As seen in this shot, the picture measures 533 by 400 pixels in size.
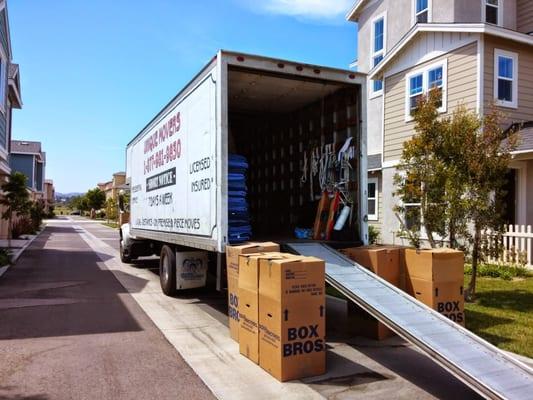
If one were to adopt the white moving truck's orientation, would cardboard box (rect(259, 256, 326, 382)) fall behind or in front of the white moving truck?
behind

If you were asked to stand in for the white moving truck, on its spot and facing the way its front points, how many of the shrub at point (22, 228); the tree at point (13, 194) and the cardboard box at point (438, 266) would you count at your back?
1

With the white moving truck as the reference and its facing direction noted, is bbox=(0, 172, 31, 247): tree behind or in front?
in front

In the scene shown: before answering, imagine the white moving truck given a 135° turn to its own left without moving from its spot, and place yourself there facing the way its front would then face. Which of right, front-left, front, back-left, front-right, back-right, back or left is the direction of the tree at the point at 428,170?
left

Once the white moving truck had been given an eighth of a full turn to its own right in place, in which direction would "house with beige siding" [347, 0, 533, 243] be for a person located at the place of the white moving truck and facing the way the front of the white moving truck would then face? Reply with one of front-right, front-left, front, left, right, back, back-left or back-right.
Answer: front-right

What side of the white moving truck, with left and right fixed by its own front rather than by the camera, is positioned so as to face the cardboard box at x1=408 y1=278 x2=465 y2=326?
back

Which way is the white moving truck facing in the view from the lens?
facing away from the viewer and to the left of the viewer

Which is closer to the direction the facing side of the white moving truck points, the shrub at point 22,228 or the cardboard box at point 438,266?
the shrub

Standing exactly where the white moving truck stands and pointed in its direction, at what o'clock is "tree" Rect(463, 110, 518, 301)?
The tree is roughly at 5 o'clock from the white moving truck.

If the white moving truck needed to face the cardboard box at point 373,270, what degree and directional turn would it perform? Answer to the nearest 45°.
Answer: approximately 180°
